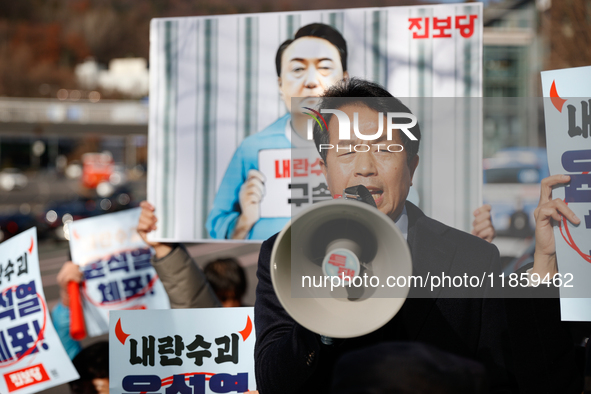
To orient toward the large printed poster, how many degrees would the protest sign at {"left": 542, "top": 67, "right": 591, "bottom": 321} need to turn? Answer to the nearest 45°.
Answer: approximately 90° to its right

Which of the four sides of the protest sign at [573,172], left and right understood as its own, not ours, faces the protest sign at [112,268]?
right

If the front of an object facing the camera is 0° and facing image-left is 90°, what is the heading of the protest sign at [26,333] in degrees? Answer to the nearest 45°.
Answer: approximately 0°
